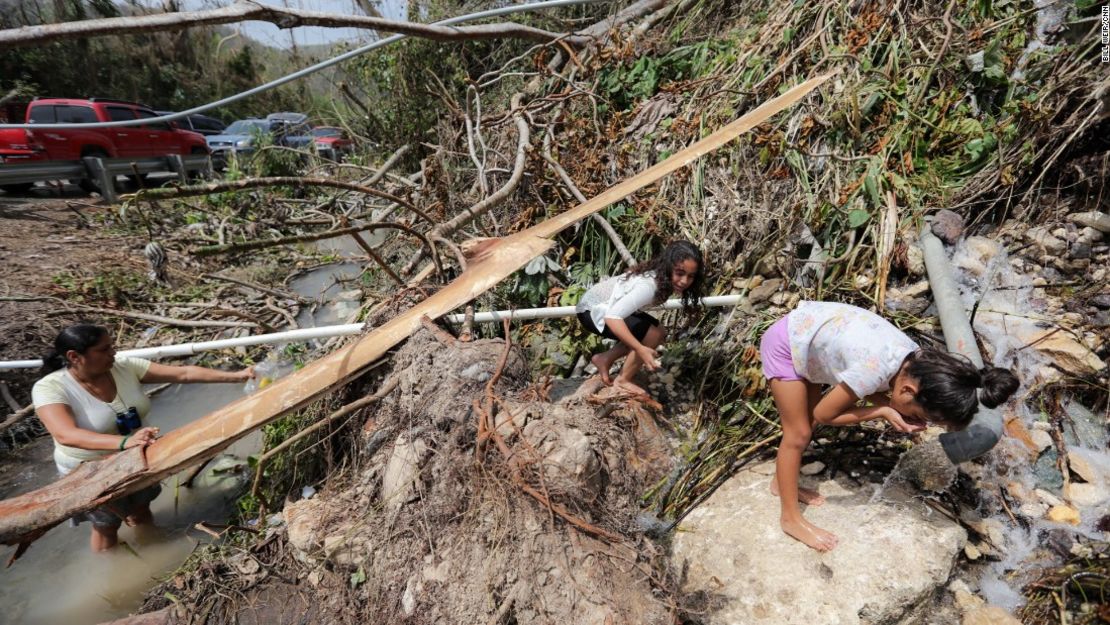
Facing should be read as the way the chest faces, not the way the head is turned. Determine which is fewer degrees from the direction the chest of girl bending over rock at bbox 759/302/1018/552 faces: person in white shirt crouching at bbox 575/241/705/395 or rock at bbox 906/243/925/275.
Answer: the rock

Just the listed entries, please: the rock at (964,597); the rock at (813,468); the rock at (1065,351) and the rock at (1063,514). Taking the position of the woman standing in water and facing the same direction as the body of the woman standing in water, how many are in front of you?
4

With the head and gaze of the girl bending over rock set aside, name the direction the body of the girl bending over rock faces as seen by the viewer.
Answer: to the viewer's right

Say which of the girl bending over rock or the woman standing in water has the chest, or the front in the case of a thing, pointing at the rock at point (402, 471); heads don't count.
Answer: the woman standing in water

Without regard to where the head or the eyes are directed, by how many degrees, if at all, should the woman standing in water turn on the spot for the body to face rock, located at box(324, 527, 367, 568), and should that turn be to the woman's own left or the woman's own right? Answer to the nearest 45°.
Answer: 0° — they already face it

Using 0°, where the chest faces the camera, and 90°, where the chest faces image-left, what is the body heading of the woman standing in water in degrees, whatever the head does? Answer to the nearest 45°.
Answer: approximately 315°

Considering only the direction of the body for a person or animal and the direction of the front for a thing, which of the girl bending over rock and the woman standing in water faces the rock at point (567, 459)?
the woman standing in water

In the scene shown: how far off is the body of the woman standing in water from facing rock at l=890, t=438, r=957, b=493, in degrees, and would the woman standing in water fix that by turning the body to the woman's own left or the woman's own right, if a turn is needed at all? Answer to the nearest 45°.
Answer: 0° — they already face it

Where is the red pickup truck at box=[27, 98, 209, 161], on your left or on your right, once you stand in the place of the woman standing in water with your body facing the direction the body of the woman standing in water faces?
on your left
